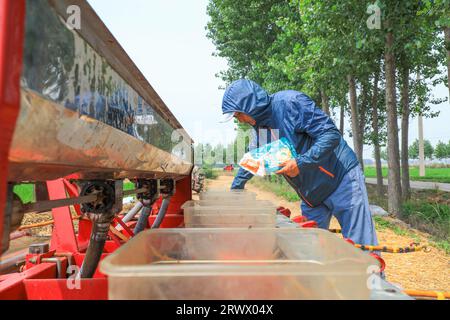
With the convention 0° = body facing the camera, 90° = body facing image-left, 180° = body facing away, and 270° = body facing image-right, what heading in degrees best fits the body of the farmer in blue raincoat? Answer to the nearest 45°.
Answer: approximately 90°

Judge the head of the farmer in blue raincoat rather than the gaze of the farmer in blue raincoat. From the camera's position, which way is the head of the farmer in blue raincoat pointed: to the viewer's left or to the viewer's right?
to the viewer's left
